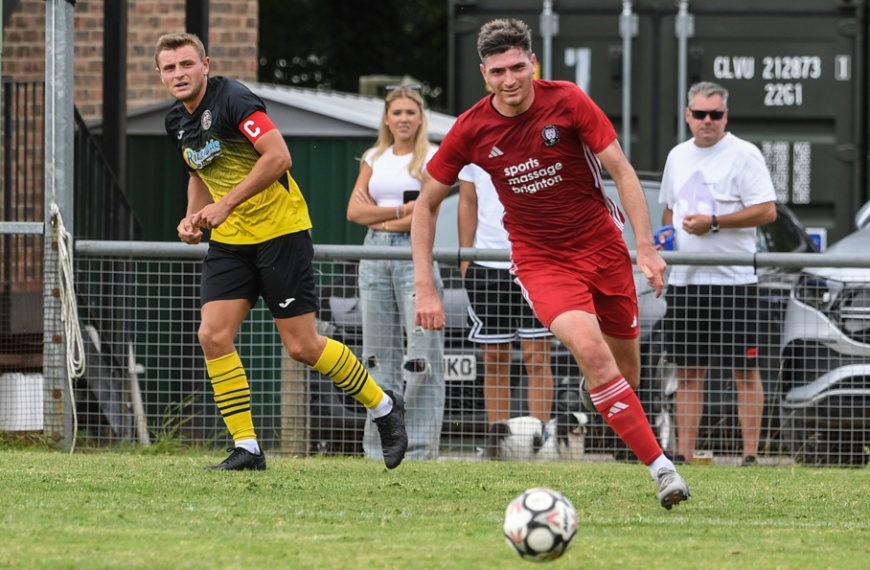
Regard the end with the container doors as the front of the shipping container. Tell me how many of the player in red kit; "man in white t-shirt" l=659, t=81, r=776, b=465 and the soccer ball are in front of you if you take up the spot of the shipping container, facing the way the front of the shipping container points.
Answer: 3

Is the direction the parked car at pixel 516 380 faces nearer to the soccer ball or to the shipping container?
the soccer ball

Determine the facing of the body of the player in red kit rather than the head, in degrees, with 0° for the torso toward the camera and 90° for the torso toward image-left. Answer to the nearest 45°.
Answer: approximately 0°

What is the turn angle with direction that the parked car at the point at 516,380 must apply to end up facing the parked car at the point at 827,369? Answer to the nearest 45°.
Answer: approximately 135° to its left

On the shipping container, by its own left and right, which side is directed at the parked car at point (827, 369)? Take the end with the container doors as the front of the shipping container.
front

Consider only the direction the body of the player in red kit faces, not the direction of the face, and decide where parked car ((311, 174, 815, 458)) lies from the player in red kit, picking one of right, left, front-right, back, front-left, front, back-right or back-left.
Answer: back

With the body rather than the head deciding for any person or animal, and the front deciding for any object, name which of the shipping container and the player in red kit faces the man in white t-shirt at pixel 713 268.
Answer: the shipping container

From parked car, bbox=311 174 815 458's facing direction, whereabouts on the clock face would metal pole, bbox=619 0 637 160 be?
The metal pole is roughly at 5 o'clock from the parked car.

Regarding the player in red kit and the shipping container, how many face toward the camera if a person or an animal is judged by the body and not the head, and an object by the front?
2
